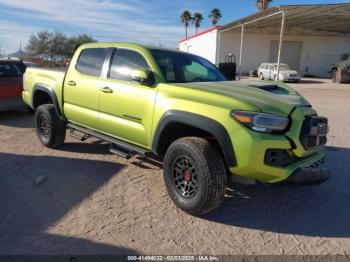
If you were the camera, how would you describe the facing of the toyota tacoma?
facing the viewer and to the right of the viewer

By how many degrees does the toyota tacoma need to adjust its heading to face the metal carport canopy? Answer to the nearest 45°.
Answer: approximately 135° to its left
